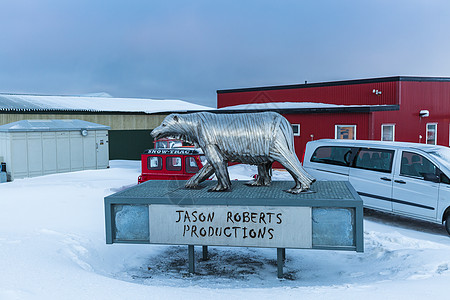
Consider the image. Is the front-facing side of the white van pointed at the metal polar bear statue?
no

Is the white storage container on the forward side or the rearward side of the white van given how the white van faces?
on the rearward side

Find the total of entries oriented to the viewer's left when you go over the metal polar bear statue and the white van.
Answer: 1

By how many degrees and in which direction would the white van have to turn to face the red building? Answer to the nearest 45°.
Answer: approximately 135° to its left

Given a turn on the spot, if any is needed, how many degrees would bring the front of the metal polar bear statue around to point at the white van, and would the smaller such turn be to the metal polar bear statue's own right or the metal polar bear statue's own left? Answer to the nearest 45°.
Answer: approximately 135° to the metal polar bear statue's own right

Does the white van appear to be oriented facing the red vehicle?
no

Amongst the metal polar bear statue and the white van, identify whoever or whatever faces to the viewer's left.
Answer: the metal polar bear statue

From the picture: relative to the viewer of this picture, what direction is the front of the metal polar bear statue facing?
facing to the left of the viewer

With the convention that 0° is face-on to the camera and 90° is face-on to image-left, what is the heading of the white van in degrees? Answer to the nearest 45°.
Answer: approximately 315°

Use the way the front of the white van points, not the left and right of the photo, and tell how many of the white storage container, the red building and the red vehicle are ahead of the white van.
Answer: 0
